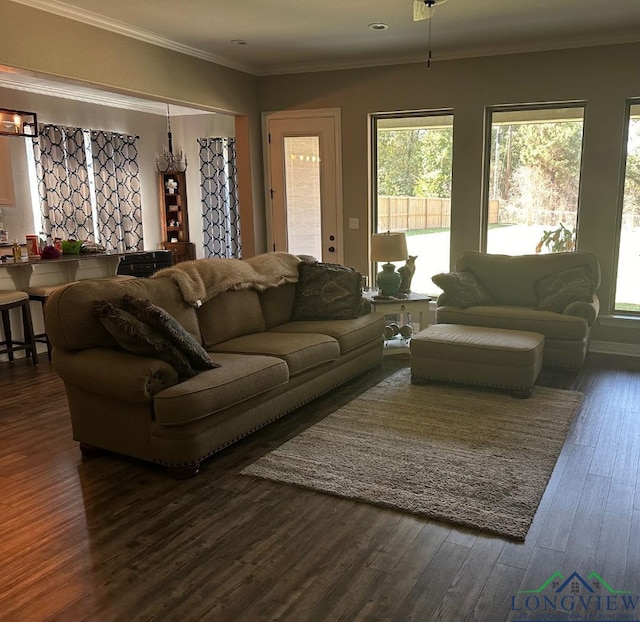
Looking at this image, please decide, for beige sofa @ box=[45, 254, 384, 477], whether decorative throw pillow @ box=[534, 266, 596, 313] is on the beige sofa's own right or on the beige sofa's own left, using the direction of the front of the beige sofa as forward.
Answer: on the beige sofa's own left

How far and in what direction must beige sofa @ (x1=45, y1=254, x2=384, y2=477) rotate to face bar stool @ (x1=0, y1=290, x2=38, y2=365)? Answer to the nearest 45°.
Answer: approximately 180°

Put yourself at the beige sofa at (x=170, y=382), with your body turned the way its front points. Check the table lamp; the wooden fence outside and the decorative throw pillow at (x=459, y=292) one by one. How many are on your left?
3

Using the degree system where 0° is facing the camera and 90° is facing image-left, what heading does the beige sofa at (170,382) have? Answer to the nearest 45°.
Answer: approximately 315°

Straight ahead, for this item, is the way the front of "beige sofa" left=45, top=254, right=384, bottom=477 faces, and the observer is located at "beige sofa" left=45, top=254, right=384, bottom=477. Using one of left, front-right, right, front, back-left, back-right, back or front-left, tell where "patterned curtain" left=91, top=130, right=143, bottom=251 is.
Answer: back-left

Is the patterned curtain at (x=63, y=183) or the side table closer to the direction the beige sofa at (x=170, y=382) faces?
the side table

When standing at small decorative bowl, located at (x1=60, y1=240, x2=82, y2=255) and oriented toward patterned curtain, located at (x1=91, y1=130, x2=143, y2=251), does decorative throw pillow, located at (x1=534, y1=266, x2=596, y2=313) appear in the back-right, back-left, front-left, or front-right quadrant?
back-right

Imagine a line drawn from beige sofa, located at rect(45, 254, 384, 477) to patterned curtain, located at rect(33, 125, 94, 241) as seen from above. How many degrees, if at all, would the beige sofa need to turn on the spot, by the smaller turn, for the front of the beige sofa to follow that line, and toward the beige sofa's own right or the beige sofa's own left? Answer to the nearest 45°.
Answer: approximately 135° to the beige sofa's own left

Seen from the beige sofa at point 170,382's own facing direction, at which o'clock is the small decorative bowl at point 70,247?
The small decorative bowl is roughly at 7 o'clock from the beige sofa.

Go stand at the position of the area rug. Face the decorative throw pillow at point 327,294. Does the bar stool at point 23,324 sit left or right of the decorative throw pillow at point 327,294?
left

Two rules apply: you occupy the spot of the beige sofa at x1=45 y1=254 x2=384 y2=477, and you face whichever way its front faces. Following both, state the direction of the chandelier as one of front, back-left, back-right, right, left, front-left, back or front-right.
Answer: back-left

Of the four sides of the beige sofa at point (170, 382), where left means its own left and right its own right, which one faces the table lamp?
left

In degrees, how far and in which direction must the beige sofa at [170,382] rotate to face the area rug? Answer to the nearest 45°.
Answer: approximately 45° to its left
